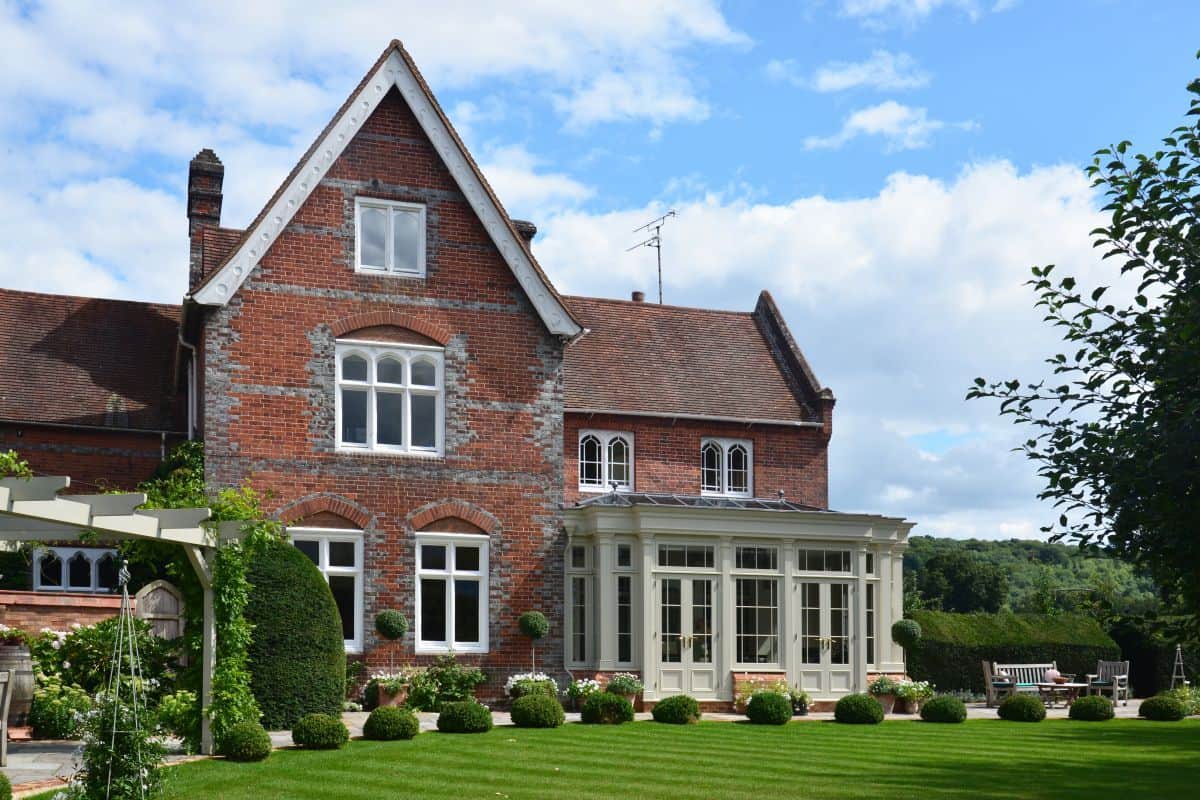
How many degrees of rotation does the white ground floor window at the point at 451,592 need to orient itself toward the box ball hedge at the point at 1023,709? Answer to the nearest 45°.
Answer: approximately 90° to its left

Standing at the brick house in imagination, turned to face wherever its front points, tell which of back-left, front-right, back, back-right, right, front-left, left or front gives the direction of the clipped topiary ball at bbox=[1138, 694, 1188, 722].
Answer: left

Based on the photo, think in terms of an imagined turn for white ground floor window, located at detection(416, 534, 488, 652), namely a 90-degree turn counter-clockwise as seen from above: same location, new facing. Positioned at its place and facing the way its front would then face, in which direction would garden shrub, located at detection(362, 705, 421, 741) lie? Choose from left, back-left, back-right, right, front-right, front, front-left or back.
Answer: right

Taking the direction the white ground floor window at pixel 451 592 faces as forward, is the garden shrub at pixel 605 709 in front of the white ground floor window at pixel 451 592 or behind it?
in front

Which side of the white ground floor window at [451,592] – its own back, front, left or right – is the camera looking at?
front

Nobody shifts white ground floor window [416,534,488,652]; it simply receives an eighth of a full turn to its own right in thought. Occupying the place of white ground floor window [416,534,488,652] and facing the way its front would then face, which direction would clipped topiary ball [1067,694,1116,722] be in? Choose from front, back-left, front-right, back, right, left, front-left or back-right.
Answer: back-left

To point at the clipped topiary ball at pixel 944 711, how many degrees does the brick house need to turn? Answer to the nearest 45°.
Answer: approximately 90° to its left

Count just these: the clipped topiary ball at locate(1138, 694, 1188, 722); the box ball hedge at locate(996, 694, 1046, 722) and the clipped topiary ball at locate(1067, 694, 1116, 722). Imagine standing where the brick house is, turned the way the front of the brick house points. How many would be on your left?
3

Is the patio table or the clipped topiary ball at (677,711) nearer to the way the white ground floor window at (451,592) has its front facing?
the clipped topiary ball

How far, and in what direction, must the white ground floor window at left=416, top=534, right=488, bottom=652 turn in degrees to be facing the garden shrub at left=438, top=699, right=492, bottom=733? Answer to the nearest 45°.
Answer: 0° — it already faces it

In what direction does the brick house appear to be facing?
toward the camera
